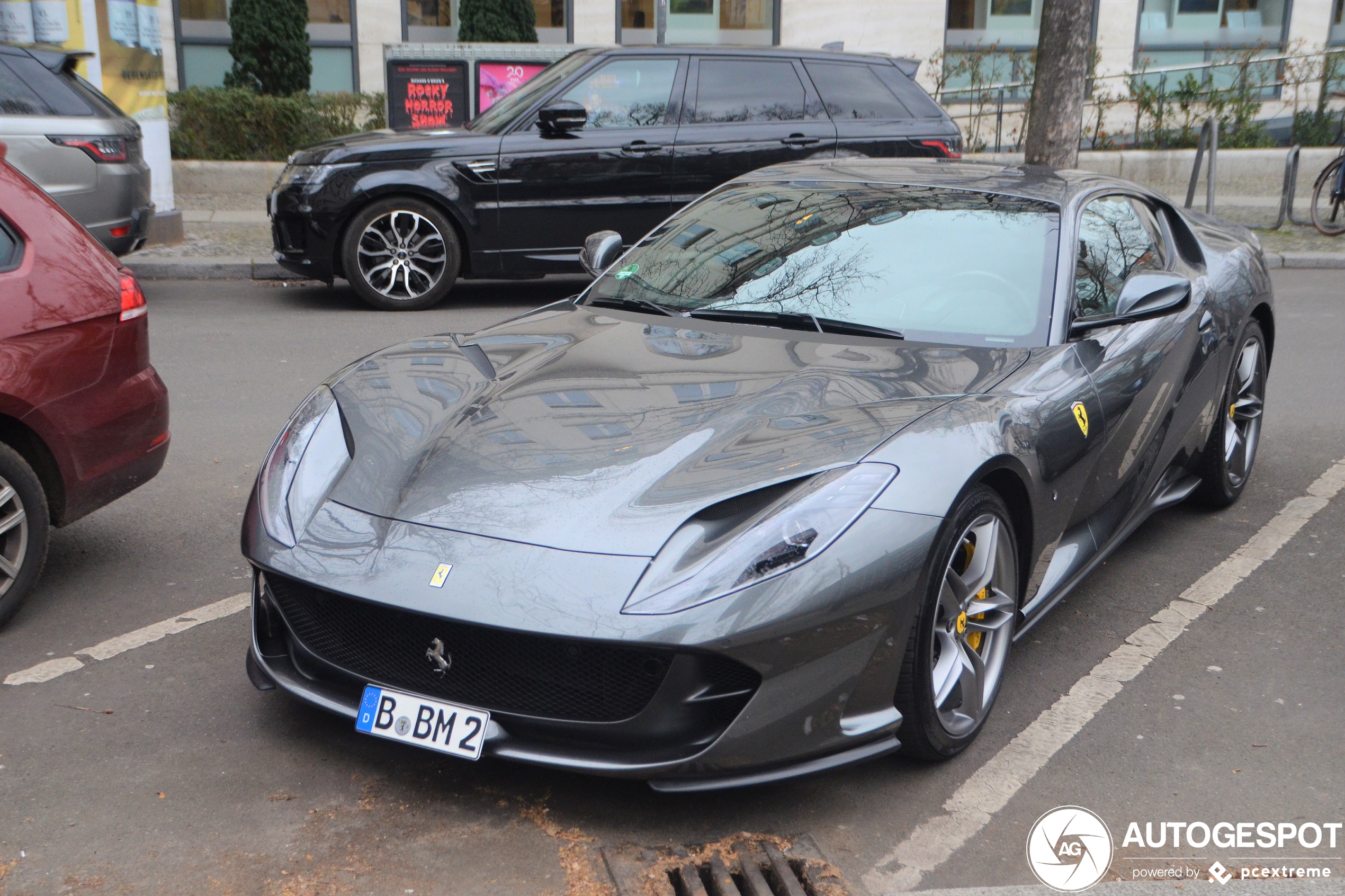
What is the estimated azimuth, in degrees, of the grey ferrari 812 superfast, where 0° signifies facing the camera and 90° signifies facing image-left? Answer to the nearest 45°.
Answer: approximately 45°

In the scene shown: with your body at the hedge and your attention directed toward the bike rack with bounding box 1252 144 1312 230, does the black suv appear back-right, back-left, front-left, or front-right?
front-right

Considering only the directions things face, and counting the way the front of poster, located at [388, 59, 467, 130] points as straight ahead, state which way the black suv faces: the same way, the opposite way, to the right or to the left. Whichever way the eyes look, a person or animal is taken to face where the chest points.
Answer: to the right

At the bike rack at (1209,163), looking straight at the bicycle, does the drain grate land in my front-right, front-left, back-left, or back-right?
back-right

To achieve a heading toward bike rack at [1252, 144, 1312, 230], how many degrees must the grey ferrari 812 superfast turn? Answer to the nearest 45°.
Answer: approximately 180°

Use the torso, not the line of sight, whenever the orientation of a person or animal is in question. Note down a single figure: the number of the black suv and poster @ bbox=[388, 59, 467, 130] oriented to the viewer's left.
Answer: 1

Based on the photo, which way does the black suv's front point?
to the viewer's left

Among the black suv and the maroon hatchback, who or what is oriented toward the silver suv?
the black suv

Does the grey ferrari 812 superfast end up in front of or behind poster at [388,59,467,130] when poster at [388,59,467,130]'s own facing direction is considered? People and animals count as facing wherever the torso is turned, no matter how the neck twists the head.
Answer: in front

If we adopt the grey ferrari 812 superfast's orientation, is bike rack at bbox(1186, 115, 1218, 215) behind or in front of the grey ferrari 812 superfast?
behind

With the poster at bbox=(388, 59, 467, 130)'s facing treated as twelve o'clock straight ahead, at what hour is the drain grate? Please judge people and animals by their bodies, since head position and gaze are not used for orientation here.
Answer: The drain grate is roughly at 12 o'clock from the poster.

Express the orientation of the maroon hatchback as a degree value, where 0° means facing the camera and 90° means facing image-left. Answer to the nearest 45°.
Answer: approximately 45°

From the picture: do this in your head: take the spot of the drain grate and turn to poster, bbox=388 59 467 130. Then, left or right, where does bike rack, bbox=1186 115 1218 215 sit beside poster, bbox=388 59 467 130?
right

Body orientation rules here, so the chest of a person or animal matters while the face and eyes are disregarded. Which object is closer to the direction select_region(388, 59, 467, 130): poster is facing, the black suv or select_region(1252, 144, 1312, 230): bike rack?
the black suv

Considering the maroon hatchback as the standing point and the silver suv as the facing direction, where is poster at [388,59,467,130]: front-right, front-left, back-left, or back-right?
front-right

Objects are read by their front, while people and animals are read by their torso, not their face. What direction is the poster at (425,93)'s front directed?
toward the camera
